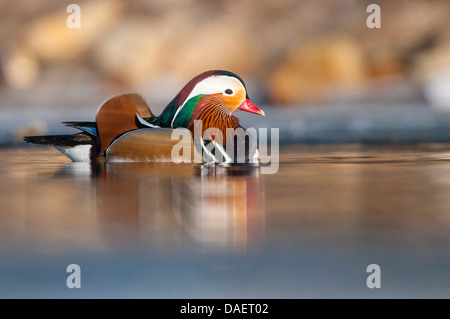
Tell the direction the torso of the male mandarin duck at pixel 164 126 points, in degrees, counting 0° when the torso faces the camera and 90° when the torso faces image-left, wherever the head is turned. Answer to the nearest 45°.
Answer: approximately 270°
